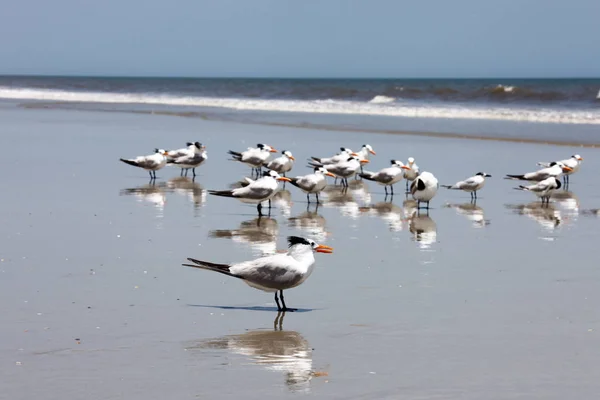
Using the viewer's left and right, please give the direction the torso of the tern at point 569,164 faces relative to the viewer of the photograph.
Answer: facing to the right of the viewer

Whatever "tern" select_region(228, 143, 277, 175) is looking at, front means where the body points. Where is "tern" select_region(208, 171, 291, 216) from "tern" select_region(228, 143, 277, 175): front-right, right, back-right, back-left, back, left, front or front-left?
right

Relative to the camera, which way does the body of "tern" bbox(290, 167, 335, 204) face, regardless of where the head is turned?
to the viewer's right

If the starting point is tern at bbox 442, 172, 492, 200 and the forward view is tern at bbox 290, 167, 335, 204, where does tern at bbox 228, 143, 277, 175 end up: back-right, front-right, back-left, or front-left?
front-right

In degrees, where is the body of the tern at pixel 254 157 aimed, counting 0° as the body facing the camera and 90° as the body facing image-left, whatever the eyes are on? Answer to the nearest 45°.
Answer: approximately 270°

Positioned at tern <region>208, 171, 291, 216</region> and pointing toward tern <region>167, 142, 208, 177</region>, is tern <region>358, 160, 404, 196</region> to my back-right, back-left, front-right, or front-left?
front-right

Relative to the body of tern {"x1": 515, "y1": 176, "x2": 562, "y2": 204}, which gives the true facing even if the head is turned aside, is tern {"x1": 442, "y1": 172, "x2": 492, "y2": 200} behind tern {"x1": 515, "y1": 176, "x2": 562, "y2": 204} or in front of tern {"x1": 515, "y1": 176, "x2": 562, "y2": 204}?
behind

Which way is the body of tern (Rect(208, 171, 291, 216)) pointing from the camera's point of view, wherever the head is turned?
to the viewer's right

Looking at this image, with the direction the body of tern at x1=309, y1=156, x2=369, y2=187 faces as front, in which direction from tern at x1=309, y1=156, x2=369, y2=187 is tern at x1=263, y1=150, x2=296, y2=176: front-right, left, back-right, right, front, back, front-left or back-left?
back-left

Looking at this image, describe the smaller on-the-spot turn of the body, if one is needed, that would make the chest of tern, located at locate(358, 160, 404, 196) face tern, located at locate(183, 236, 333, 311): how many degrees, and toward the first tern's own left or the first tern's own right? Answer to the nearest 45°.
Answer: approximately 90° to the first tern's own right

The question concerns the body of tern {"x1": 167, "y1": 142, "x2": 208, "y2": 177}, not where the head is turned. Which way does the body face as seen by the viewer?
to the viewer's right

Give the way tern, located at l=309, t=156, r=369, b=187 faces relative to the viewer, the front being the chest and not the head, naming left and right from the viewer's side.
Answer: facing to the right of the viewer

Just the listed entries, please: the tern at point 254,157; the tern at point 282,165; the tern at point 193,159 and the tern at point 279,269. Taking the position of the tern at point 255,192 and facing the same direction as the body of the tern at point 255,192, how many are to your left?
3

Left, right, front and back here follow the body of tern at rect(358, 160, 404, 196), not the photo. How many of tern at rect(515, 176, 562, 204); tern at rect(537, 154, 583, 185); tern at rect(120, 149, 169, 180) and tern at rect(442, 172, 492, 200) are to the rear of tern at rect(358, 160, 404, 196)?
1

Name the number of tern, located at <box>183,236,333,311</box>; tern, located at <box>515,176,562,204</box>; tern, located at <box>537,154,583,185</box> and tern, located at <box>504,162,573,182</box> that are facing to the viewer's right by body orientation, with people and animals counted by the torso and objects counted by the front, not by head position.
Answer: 4

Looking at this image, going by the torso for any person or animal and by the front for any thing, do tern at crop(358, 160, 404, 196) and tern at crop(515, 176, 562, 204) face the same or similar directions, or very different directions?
same or similar directions

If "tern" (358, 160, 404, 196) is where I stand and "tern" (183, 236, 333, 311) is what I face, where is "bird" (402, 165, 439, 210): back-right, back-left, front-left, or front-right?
front-left

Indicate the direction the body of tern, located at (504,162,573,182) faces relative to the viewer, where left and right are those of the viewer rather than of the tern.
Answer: facing to the right of the viewer

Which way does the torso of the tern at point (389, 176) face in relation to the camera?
to the viewer's right

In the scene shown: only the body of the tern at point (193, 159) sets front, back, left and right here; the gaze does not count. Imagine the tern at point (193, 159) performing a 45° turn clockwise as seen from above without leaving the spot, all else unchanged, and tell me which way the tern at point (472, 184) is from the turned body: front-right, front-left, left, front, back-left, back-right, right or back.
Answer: front
